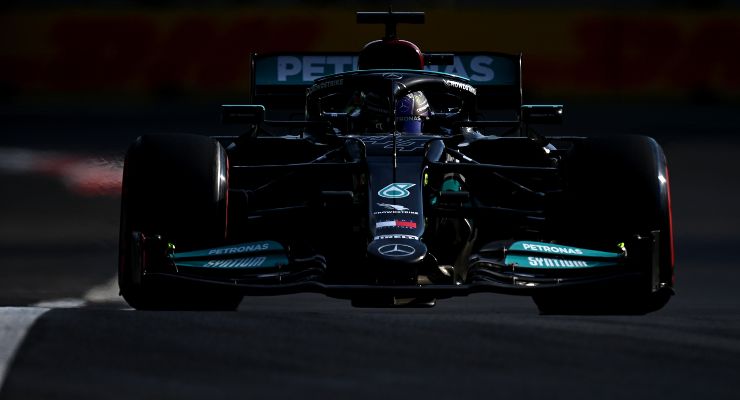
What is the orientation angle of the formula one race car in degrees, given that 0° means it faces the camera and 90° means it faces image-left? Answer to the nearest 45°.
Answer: approximately 0°
